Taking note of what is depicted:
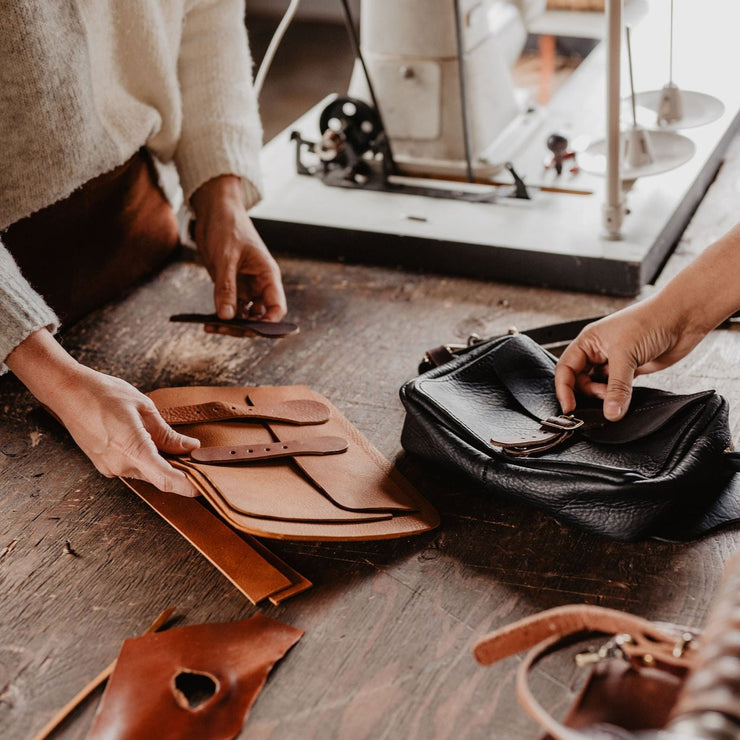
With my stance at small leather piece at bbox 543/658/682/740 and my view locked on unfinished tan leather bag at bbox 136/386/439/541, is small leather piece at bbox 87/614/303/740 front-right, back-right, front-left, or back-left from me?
front-left

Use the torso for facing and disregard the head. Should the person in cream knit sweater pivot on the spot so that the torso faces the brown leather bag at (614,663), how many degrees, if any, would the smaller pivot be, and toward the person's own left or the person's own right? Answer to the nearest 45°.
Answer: approximately 45° to the person's own right

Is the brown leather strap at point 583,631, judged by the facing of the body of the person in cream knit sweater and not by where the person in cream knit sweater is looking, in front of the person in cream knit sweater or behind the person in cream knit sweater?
in front

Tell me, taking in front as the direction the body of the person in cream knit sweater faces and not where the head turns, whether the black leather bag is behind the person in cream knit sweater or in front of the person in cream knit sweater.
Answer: in front

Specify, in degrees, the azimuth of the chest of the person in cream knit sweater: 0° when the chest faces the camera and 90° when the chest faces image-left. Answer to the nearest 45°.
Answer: approximately 315°

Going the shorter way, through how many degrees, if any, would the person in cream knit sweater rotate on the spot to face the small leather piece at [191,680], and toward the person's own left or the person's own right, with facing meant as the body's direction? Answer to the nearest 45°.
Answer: approximately 45° to the person's own right

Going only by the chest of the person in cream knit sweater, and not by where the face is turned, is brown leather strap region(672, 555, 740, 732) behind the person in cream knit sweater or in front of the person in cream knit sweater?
in front
